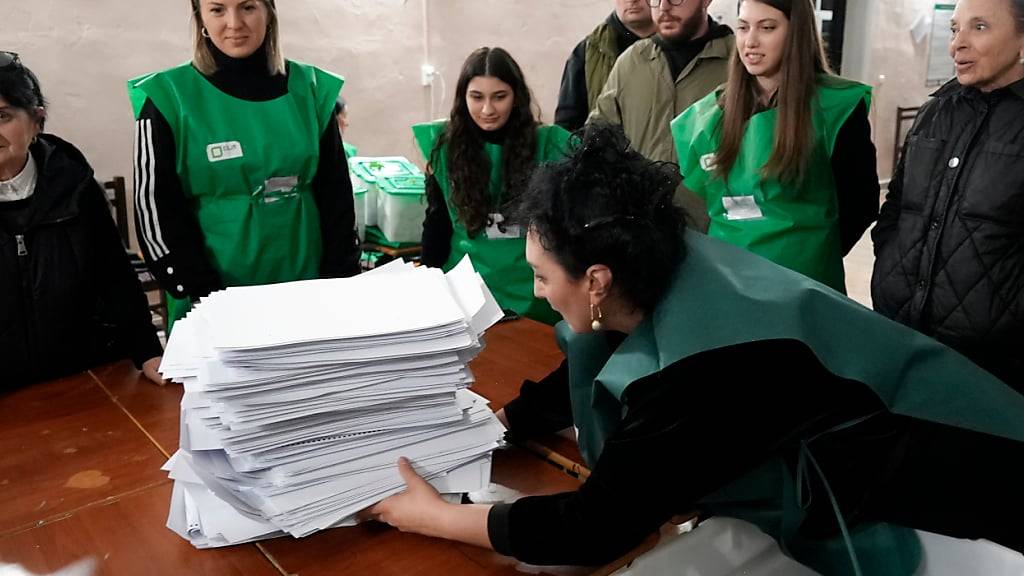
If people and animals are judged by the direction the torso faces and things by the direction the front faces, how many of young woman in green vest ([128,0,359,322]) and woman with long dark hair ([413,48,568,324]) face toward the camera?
2

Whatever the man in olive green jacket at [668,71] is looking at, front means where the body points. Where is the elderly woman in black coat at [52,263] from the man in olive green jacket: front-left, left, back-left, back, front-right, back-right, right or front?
front-right

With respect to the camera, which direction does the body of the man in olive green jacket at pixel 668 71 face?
toward the camera

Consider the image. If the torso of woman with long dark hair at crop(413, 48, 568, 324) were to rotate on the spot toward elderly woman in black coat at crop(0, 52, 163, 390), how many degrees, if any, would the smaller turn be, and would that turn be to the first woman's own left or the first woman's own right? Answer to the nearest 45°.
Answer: approximately 45° to the first woman's own right

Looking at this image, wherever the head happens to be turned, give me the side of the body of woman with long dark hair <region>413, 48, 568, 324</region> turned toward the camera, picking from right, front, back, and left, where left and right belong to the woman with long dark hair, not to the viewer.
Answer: front

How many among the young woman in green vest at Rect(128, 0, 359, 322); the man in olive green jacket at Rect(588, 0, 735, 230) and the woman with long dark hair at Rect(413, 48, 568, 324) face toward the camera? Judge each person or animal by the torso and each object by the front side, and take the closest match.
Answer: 3

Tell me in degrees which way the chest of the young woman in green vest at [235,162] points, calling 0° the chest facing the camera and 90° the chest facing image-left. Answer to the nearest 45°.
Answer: approximately 0°

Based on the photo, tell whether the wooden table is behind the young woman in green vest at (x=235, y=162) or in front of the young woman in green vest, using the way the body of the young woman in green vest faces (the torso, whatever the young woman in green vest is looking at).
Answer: in front

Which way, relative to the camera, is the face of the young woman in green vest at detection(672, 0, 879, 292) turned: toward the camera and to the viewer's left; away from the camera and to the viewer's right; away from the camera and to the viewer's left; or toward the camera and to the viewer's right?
toward the camera and to the viewer's left

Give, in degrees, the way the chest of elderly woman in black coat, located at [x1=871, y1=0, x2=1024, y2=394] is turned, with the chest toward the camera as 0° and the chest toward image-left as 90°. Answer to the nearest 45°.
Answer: approximately 45°

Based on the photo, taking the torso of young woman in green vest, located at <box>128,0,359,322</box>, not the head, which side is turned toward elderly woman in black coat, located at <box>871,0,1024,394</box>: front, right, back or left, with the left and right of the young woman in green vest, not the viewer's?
left

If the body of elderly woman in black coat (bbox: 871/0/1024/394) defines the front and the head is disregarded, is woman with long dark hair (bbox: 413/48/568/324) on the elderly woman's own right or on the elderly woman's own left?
on the elderly woman's own right

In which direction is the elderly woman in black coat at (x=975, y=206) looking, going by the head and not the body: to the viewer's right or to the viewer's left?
to the viewer's left

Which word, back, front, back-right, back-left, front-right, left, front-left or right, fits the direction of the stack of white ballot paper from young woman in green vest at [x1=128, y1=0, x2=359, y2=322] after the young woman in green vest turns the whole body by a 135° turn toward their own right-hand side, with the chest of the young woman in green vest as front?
back-left

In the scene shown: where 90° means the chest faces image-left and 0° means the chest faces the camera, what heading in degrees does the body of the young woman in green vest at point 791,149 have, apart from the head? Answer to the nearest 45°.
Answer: approximately 45°
